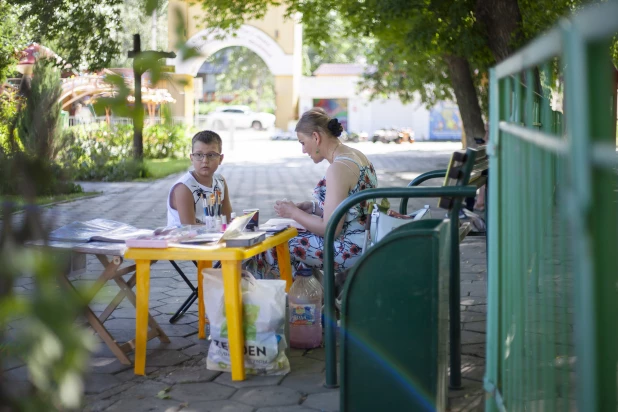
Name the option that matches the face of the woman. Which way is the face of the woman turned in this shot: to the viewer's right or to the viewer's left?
to the viewer's left

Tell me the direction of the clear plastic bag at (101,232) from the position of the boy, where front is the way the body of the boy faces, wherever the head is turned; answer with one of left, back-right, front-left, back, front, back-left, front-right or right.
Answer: right

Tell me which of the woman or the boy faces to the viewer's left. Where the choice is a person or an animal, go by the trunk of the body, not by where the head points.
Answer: the woman

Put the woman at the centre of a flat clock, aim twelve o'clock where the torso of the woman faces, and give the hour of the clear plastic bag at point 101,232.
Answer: The clear plastic bag is roughly at 11 o'clock from the woman.

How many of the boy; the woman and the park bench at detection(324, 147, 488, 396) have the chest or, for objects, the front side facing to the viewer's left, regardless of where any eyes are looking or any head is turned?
2

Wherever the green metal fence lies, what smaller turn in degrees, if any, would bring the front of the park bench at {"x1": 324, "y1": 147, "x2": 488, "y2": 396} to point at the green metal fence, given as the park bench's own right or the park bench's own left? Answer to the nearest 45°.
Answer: approximately 90° to the park bench's own left

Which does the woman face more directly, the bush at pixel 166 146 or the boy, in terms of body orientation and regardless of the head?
the boy

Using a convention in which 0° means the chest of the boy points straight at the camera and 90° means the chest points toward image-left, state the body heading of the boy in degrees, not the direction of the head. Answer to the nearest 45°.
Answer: approximately 315°

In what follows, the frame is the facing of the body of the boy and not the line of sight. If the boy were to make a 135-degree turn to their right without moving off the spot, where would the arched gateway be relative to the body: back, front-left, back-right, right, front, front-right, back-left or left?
right

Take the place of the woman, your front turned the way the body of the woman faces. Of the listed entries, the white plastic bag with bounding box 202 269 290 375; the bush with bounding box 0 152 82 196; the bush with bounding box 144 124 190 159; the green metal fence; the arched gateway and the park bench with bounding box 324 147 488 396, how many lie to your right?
3

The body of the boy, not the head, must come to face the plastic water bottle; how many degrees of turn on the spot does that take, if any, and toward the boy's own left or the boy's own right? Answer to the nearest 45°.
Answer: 0° — they already face it

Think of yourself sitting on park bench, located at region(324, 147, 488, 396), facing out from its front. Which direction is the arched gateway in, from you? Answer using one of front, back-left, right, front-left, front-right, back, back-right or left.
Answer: right

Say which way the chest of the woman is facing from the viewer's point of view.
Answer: to the viewer's left

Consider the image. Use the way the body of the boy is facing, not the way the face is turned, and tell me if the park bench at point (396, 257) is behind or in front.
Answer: in front
